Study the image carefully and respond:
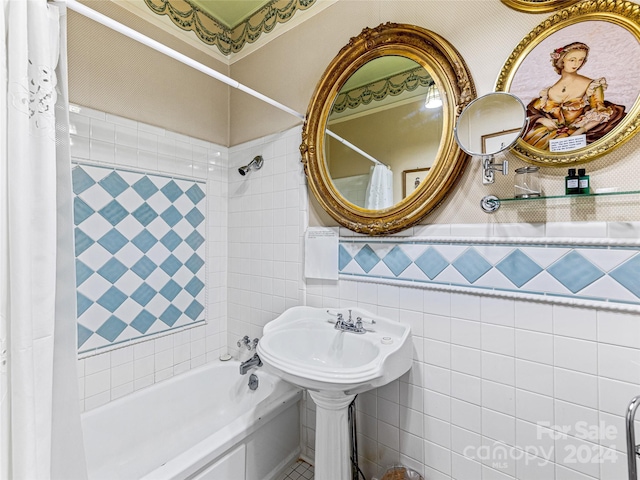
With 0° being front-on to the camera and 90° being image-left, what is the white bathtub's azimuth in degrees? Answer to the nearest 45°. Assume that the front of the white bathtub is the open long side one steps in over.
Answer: approximately 315°

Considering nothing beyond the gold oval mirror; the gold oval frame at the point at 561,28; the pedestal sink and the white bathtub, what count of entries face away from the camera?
0

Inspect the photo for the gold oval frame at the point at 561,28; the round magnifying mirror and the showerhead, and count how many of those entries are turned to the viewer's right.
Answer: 0

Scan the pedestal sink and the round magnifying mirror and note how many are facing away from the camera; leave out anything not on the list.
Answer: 0

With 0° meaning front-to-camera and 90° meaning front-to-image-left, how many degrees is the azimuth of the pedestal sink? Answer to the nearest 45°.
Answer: approximately 45°

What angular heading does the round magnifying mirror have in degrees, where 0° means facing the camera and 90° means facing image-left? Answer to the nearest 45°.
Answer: approximately 45°

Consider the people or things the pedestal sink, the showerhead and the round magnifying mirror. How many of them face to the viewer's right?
0

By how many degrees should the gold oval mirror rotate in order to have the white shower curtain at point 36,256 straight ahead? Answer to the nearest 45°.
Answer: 0° — it already faces it

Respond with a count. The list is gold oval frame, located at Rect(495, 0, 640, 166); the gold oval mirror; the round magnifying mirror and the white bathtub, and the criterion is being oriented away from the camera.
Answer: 0

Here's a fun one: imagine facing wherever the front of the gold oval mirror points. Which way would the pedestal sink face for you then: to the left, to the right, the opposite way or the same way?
the same way

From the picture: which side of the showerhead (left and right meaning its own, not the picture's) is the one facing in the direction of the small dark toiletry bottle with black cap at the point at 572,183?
left

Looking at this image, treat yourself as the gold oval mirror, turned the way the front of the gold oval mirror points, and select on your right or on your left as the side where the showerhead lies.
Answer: on your right

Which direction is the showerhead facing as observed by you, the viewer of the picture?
facing the viewer and to the left of the viewer
